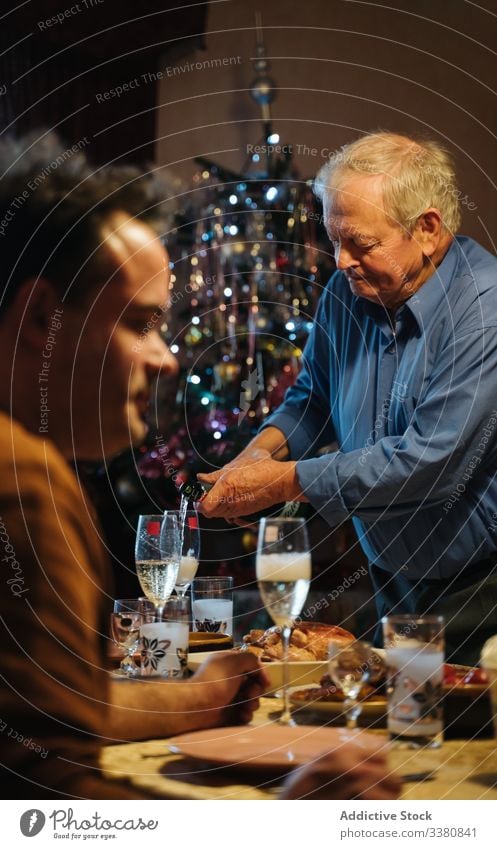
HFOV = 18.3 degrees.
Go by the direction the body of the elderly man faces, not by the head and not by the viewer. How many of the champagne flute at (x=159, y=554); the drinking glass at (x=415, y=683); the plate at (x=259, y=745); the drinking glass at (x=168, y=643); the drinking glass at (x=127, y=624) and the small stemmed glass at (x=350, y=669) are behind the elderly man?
0

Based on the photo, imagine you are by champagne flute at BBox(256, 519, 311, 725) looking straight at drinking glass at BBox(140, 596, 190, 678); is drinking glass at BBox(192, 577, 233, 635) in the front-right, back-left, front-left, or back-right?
front-right

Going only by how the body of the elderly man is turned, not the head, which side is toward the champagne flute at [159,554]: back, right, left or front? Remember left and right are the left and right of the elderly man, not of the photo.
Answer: front

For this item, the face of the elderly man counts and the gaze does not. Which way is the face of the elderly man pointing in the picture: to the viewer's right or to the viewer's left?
to the viewer's left

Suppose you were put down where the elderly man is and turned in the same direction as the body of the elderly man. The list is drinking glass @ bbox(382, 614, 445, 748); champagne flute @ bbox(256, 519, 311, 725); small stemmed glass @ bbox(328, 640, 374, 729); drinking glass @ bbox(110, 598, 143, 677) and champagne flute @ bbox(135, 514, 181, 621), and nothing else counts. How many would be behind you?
0

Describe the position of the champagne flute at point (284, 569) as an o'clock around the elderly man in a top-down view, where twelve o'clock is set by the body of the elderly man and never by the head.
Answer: The champagne flute is roughly at 11 o'clock from the elderly man.

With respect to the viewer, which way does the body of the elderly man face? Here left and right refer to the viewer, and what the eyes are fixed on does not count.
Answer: facing the viewer and to the left of the viewer

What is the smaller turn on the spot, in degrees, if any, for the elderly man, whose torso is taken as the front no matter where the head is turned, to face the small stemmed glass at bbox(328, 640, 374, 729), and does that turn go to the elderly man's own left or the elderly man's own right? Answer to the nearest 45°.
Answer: approximately 45° to the elderly man's own left

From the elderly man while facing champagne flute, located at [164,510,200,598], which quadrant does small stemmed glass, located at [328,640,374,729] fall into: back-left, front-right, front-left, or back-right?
front-left

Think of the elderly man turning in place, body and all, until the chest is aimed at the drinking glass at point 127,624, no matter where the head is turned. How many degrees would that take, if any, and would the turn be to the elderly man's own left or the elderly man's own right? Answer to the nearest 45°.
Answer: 0° — they already face it

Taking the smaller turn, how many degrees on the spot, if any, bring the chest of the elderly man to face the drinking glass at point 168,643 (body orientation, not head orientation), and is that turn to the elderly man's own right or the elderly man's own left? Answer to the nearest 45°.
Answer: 0° — they already face it

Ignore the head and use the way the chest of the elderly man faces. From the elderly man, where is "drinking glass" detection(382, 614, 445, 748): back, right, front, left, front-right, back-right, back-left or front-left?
front-left

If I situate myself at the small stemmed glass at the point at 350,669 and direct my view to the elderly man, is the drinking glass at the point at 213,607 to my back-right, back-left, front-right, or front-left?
front-left

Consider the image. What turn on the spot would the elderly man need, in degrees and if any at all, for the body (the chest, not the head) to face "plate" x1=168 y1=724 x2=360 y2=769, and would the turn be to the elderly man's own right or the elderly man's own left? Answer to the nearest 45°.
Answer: approximately 45° to the elderly man's own left
